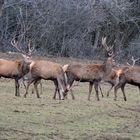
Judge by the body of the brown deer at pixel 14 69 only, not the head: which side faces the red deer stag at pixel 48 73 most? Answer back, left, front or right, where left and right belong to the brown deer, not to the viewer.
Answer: front

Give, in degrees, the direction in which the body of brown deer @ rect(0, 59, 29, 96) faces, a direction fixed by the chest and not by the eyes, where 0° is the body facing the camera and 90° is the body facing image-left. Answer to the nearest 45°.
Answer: approximately 270°
